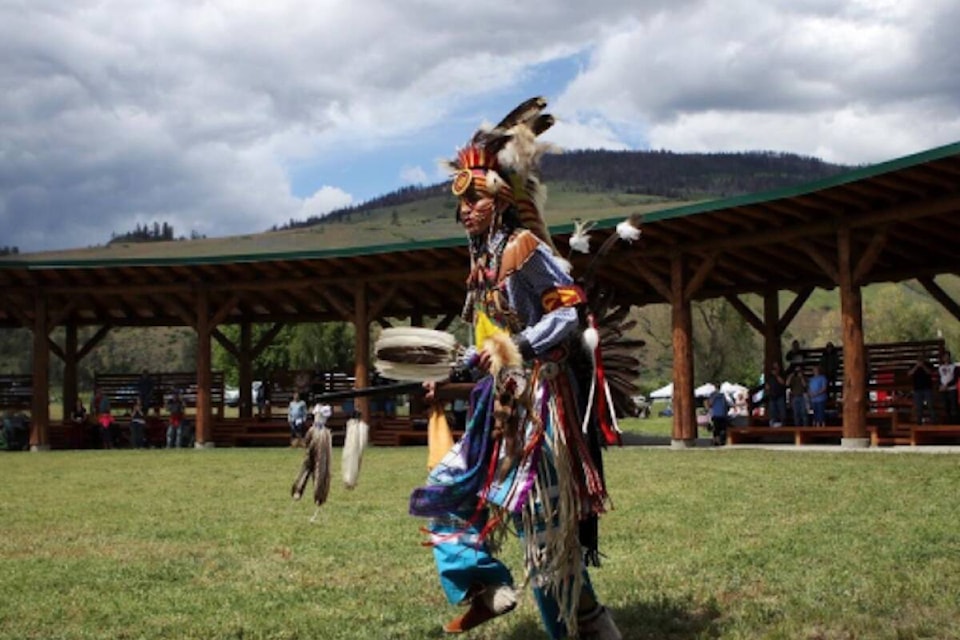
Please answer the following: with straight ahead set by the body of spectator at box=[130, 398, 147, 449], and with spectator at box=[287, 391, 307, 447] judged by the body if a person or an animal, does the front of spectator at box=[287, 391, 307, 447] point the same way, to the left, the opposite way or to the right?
the same way

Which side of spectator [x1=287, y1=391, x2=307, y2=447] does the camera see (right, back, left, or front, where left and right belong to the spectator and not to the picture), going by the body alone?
front

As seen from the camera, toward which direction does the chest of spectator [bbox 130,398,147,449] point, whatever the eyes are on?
toward the camera

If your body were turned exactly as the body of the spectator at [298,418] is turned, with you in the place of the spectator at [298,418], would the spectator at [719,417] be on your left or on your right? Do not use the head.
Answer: on your left

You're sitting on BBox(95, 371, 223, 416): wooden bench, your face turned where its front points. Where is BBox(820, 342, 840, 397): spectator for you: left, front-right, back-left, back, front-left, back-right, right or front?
front-left

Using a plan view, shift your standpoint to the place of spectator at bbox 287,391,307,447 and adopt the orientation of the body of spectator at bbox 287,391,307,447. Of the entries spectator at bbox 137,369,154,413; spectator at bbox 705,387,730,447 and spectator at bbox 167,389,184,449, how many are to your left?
1

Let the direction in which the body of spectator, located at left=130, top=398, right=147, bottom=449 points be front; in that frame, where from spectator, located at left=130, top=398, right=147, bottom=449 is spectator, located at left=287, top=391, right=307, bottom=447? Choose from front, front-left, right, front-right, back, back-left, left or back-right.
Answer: front-left

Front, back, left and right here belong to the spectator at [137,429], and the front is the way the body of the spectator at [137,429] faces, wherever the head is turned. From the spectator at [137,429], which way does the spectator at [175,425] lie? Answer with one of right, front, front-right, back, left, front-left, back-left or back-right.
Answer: front-left

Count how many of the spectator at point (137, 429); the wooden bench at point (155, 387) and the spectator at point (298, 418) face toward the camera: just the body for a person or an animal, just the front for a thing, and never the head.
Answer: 3

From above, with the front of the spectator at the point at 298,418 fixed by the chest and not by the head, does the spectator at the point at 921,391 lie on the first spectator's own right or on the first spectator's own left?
on the first spectator's own left

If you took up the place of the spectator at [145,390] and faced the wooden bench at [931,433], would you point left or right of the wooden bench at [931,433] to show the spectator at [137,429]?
right

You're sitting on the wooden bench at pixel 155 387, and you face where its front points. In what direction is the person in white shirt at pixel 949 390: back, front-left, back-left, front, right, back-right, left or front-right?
front-left

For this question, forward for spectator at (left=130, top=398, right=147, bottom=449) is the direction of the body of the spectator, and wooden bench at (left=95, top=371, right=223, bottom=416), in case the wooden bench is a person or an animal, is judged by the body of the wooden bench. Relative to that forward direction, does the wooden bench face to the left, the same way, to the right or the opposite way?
the same way
